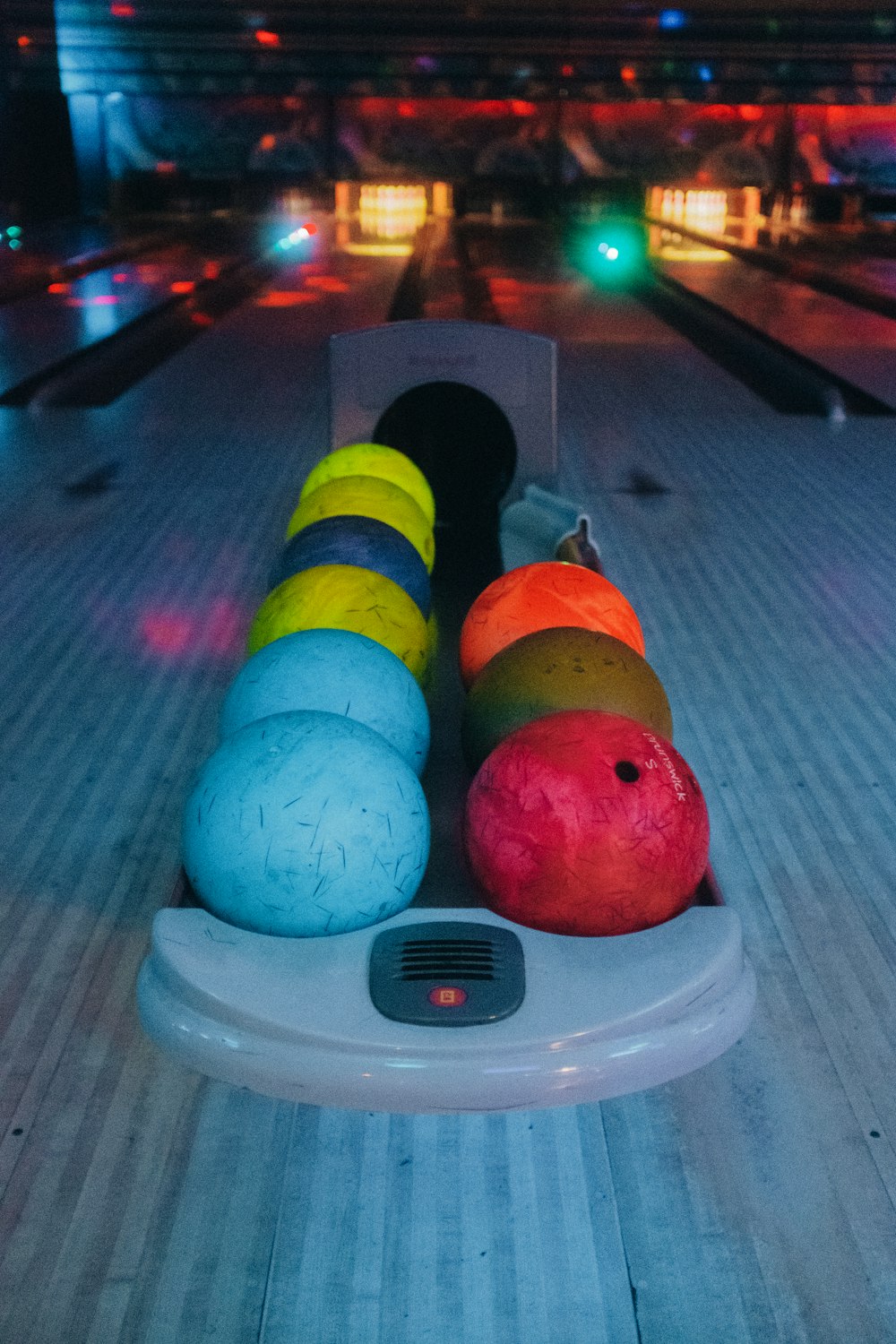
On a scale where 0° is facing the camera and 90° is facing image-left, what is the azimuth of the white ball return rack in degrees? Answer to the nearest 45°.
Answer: approximately 0°
